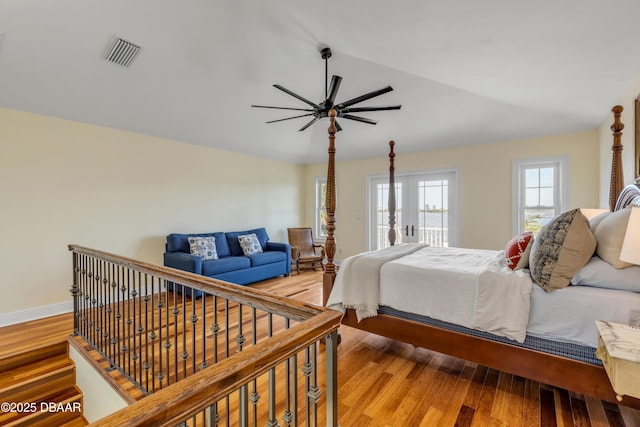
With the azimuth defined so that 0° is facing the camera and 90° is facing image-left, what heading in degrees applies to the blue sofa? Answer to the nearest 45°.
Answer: approximately 315°

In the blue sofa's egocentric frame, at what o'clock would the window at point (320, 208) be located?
The window is roughly at 9 o'clock from the blue sofa.

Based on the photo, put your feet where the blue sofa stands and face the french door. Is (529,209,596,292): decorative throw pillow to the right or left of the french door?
right
